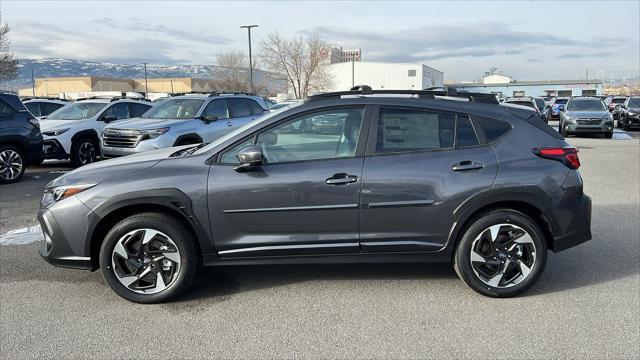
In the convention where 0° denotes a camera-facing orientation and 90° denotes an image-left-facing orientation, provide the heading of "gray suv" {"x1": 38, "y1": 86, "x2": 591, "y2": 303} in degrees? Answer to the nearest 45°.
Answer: approximately 90°

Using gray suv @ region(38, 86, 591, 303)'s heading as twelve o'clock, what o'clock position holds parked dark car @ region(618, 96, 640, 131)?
The parked dark car is roughly at 4 o'clock from the gray suv.

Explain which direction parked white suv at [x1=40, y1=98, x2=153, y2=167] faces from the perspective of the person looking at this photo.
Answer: facing the viewer and to the left of the viewer

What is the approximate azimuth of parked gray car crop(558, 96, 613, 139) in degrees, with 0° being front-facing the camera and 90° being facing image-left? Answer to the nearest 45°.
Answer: approximately 0°

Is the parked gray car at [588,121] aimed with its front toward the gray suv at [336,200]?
yes

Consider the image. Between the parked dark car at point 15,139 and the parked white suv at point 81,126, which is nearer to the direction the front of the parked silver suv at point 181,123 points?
the parked dark car

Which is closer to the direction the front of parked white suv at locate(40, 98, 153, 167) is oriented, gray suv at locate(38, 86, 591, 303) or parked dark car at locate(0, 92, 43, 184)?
the parked dark car

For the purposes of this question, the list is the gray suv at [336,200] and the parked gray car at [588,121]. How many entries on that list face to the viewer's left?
1

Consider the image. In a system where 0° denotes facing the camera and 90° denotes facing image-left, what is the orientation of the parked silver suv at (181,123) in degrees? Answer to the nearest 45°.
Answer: approximately 45°
